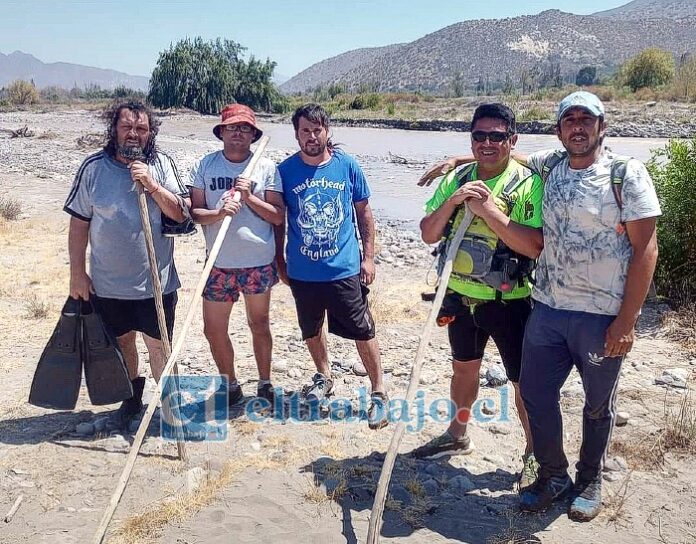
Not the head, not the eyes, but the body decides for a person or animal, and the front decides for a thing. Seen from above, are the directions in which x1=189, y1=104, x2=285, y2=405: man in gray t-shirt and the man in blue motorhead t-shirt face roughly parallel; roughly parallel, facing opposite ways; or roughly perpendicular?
roughly parallel

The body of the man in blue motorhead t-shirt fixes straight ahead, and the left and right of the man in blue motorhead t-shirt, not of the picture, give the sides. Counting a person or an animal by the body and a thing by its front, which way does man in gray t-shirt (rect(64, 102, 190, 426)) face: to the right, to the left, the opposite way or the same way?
the same way

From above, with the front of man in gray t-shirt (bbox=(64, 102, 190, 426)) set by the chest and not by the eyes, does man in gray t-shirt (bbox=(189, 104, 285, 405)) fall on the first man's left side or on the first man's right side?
on the first man's left side

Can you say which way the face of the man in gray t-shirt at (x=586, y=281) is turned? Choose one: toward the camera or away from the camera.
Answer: toward the camera

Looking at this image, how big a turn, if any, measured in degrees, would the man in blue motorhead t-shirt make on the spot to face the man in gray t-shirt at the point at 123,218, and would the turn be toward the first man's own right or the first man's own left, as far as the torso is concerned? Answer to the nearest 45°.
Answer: approximately 90° to the first man's own right

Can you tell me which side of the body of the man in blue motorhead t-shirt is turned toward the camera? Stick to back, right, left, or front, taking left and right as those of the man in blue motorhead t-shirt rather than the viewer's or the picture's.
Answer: front

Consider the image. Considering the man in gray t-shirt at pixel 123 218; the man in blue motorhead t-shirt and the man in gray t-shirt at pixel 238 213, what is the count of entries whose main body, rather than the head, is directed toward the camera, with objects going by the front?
3

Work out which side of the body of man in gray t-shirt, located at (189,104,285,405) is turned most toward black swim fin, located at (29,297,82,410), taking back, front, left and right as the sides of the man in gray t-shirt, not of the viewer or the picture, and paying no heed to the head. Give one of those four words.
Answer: right

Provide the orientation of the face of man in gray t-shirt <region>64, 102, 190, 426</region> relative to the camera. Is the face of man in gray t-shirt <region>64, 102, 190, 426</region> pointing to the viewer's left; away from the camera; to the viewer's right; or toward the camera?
toward the camera

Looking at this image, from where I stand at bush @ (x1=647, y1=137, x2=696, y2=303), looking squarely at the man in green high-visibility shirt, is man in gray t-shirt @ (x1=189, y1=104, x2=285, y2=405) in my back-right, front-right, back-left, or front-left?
front-right

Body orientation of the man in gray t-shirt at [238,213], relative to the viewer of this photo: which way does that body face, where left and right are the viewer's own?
facing the viewer

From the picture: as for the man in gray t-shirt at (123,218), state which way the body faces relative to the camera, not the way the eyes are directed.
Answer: toward the camera

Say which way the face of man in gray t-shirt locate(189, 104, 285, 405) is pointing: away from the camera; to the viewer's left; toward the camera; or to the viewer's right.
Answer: toward the camera

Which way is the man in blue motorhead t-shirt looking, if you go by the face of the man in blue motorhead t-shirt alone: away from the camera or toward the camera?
toward the camera

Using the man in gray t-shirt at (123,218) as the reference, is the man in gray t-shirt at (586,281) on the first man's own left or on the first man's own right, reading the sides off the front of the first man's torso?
on the first man's own left

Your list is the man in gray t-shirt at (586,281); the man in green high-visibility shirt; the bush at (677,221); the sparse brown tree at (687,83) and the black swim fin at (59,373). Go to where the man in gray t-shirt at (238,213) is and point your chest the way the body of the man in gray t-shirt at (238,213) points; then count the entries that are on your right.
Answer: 1

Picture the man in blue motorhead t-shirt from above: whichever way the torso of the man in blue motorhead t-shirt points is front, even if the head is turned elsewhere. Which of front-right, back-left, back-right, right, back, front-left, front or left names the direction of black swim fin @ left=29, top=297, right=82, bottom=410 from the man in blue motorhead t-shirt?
right
